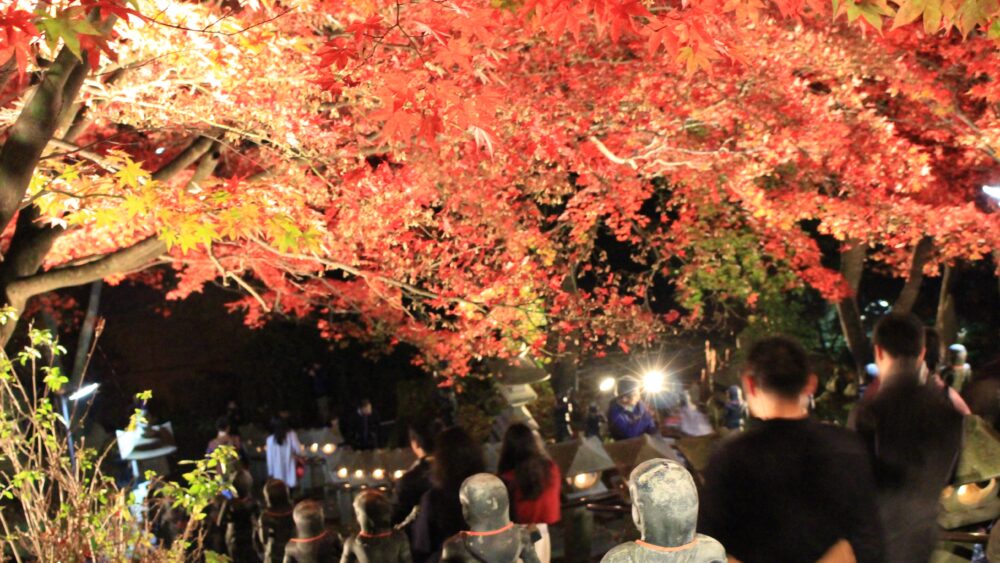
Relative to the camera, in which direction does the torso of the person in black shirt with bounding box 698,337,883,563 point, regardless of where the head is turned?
away from the camera

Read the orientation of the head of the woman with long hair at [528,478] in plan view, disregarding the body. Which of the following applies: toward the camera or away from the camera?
away from the camera

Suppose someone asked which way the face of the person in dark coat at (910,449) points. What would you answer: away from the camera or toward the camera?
away from the camera

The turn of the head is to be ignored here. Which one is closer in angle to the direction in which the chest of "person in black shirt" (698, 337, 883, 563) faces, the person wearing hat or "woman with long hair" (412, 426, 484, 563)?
the person wearing hat

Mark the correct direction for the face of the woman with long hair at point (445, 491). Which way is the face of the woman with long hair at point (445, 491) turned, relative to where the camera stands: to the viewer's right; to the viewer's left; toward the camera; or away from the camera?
away from the camera

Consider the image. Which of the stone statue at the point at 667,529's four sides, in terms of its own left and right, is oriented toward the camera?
back

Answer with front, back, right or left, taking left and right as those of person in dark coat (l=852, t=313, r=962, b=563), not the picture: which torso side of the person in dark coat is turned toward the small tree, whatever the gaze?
left

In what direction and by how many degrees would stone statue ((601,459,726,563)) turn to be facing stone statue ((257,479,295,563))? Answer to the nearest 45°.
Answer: approximately 45° to its left

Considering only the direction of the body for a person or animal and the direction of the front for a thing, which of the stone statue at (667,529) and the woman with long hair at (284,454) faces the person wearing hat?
the stone statue

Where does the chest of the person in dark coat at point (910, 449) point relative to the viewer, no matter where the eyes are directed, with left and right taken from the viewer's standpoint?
facing away from the viewer
